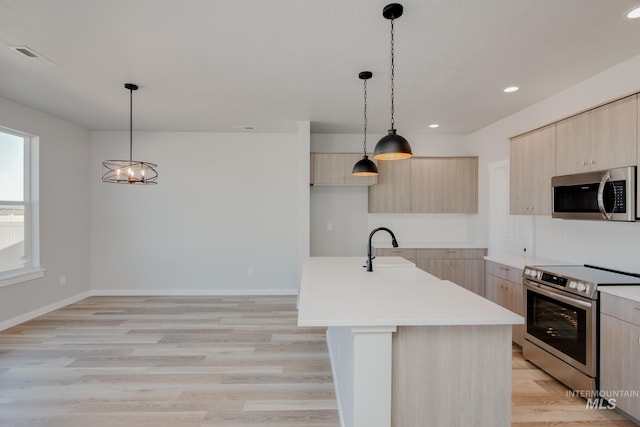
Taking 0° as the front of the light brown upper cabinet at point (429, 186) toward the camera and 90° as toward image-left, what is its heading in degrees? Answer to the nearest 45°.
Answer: approximately 0°

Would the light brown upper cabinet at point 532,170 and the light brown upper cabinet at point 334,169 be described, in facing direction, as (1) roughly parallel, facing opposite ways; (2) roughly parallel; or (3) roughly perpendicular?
roughly perpendicular

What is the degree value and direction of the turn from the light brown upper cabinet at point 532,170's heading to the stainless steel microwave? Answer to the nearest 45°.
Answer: approximately 90° to its left

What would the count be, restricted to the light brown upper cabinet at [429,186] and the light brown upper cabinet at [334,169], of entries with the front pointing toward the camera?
2

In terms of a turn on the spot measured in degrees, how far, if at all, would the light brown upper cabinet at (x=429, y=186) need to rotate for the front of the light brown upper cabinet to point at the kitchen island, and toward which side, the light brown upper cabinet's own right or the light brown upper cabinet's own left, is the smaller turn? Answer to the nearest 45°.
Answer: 0° — it already faces it

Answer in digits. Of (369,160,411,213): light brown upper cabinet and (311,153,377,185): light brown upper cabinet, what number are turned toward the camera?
2

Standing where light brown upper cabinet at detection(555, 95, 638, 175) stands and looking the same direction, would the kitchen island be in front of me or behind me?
in front

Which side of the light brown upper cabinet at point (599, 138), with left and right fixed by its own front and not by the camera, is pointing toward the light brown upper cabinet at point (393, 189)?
right

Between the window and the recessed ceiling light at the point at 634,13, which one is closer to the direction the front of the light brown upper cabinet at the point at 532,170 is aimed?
the window

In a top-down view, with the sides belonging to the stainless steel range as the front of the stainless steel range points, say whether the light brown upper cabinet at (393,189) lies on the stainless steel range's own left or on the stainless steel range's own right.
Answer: on the stainless steel range's own right

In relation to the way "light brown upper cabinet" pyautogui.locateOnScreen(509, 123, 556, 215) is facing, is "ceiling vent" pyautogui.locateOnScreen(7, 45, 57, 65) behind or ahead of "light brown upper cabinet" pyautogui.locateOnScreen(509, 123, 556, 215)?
ahead

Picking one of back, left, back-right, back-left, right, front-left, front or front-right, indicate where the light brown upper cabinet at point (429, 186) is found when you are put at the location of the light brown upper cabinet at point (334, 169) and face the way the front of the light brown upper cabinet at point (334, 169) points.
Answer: left
